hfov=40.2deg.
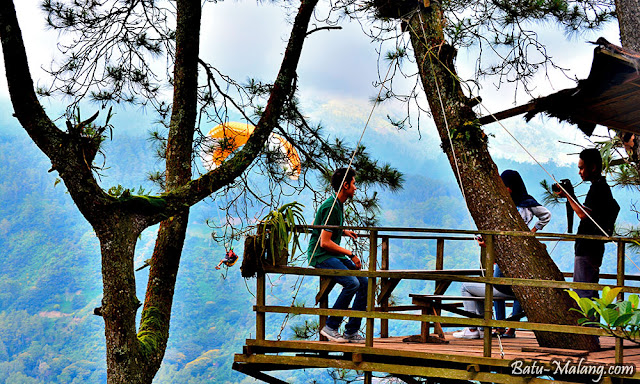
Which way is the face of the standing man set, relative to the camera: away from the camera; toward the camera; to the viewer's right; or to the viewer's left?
to the viewer's left

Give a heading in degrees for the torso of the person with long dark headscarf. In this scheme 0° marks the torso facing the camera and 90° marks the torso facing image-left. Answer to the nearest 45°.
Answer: approximately 90°

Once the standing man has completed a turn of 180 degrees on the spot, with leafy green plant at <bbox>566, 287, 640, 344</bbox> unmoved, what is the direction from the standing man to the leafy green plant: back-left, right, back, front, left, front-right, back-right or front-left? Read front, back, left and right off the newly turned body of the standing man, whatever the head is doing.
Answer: right

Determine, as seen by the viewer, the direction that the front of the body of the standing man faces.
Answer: to the viewer's left

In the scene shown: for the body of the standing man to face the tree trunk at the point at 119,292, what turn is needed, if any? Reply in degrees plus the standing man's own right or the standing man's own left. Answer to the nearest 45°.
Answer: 0° — they already face it

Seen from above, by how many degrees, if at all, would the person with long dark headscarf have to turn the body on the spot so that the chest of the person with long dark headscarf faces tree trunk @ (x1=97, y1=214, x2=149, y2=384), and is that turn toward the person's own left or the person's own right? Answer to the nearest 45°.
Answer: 0° — they already face it
